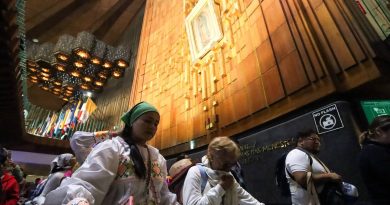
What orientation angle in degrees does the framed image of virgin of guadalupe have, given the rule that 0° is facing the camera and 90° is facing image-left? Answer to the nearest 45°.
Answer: approximately 45°

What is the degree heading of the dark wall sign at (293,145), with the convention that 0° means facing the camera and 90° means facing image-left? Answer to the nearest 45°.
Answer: approximately 45°

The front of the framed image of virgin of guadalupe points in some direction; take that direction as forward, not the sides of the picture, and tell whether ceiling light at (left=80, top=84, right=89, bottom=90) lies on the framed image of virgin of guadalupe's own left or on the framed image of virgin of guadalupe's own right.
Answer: on the framed image of virgin of guadalupe's own right

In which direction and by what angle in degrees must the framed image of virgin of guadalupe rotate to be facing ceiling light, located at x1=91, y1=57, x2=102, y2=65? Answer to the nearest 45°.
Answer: approximately 90° to its right

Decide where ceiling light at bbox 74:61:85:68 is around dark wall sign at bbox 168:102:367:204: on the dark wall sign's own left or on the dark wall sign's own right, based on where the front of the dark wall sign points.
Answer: on the dark wall sign's own right

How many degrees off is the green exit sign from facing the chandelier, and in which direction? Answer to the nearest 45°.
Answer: approximately 90° to its right
